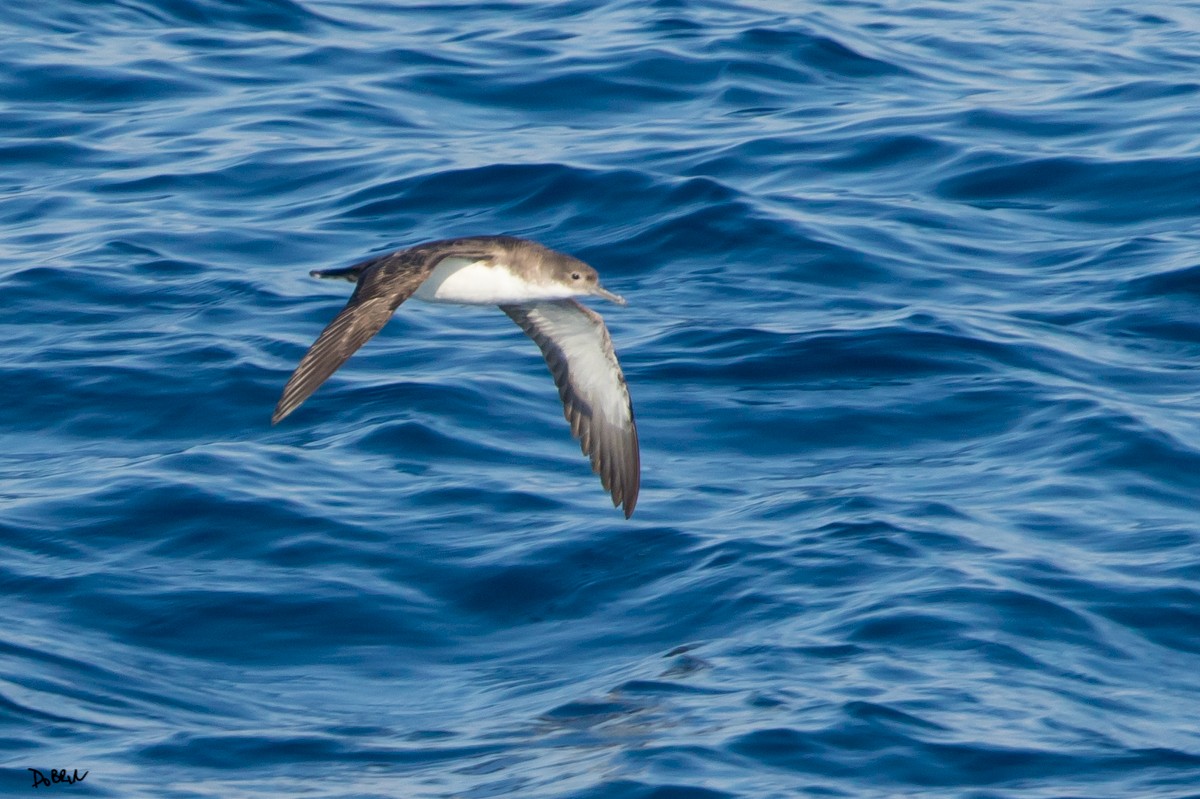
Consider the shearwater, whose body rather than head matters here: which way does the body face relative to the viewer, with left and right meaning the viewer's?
facing the viewer and to the right of the viewer
